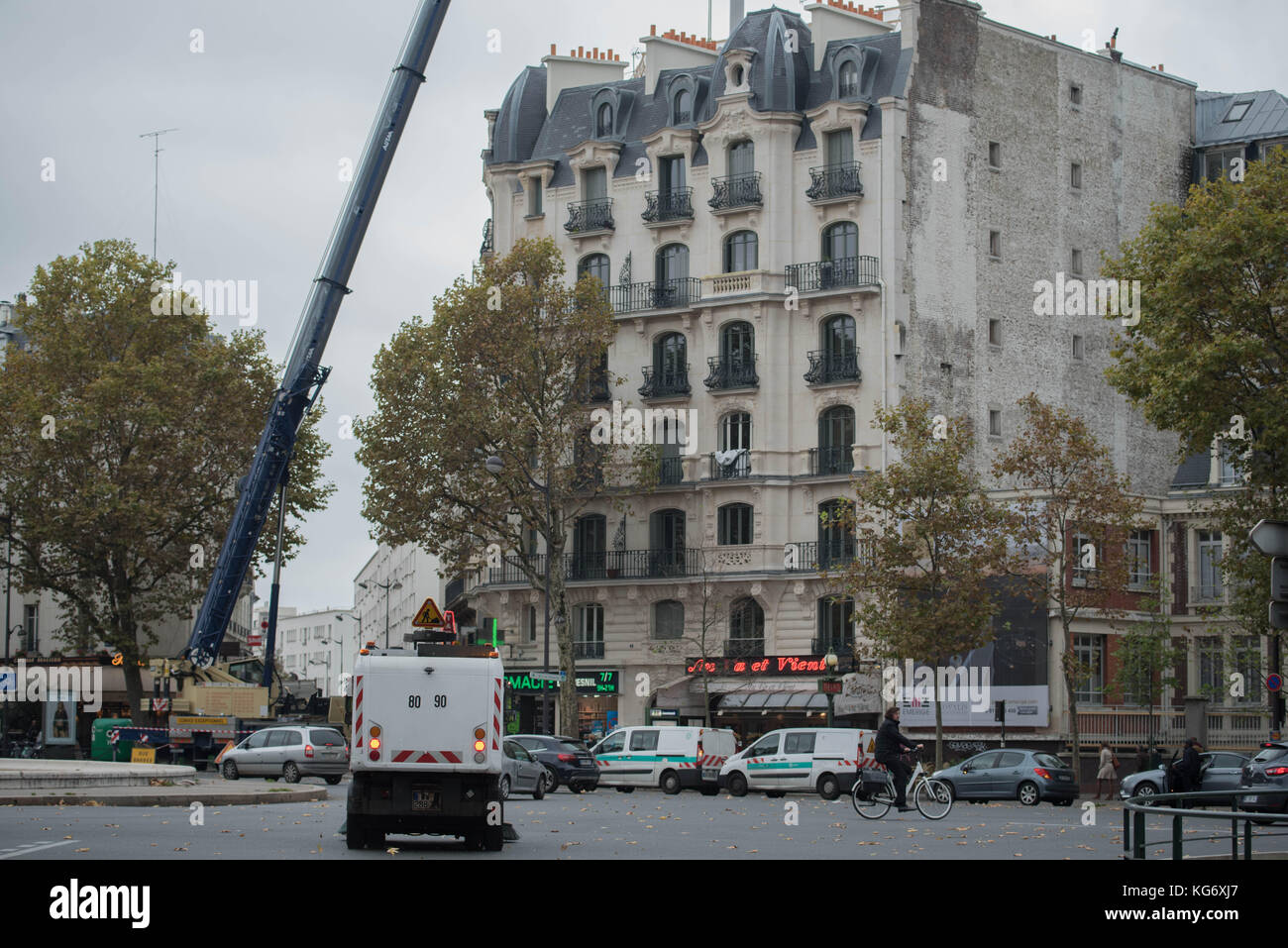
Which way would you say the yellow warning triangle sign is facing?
toward the camera

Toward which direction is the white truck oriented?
away from the camera

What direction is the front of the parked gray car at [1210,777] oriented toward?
to the viewer's left

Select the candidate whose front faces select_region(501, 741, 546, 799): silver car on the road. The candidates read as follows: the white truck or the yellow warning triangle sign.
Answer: the white truck

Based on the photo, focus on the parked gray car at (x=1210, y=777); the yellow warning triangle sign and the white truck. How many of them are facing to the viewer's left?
1

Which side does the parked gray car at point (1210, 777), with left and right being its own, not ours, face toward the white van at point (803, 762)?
front

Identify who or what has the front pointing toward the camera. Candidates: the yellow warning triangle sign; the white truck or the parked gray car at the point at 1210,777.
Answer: the yellow warning triangle sign

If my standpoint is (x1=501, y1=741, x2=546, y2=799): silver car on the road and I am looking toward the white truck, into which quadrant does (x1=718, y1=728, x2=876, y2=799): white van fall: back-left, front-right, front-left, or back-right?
back-left

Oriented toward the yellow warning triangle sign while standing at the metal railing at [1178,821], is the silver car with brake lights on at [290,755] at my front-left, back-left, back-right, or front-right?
front-right

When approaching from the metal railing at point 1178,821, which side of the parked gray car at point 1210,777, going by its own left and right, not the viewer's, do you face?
left

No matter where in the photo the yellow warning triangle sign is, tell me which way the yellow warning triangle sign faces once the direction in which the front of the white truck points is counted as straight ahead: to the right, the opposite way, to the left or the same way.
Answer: the opposite way

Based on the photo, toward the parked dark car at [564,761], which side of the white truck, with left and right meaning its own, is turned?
front
